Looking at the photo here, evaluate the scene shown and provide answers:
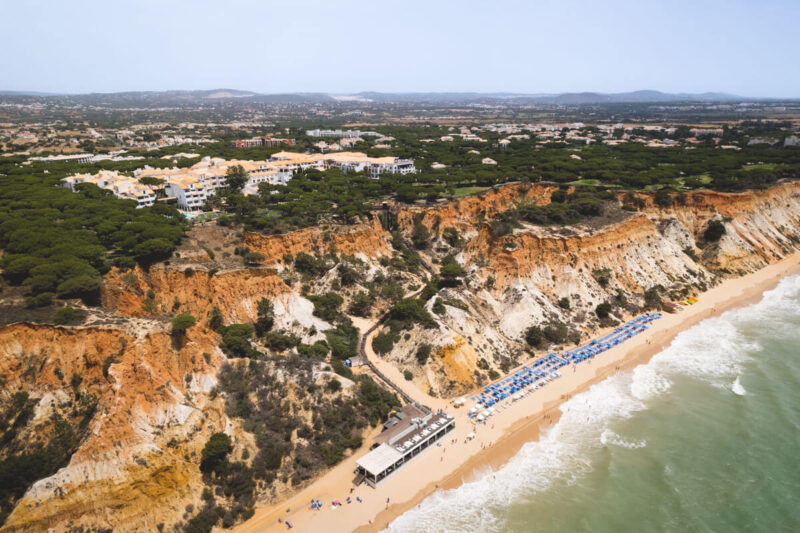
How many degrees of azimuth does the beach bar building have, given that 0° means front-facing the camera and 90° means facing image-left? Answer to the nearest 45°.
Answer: approximately 315°

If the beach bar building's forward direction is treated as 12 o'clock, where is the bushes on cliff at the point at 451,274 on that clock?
The bushes on cliff is roughly at 8 o'clock from the beach bar building.

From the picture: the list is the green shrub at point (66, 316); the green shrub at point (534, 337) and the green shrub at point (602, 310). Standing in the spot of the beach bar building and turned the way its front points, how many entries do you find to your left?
2

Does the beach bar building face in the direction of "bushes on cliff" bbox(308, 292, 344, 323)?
no

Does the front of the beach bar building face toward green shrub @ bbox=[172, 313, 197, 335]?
no

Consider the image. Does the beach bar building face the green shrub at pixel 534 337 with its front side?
no

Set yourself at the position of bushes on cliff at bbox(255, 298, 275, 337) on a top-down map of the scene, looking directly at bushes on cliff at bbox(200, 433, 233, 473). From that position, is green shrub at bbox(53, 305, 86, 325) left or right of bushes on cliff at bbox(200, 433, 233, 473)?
right

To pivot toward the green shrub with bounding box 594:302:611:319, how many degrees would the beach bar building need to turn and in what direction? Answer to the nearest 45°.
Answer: approximately 90° to its left

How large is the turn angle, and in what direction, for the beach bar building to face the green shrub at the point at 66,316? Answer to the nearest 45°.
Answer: approximately 135° to its right

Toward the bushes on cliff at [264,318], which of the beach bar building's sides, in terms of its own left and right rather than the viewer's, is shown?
back

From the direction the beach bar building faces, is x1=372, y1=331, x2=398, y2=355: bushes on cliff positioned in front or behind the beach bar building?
behind
